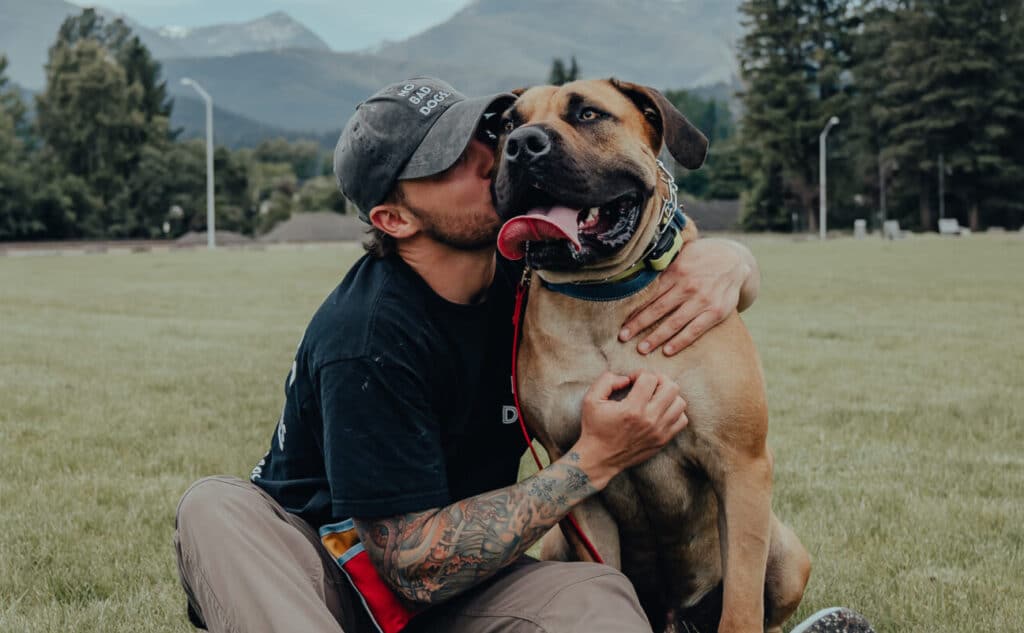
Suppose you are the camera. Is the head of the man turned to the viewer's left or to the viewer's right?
to the viewer's right

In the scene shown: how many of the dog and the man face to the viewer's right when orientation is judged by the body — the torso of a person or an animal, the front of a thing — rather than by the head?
1

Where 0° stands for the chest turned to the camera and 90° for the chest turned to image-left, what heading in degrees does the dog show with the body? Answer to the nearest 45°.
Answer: approximately 45°

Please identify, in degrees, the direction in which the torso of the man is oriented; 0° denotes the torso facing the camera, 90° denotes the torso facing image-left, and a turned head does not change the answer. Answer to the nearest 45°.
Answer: approximately 270°
